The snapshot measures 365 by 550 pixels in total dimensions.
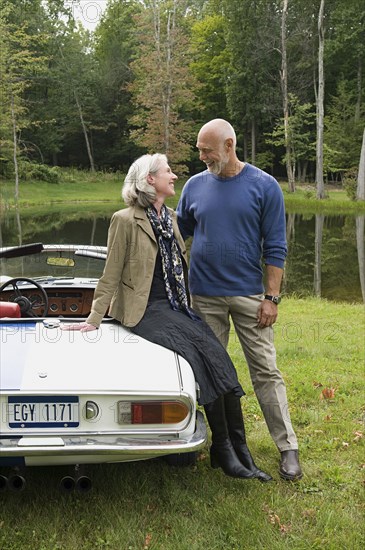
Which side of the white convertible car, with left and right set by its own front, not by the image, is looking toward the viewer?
back

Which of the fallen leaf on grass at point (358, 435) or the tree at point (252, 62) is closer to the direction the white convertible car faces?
the tree

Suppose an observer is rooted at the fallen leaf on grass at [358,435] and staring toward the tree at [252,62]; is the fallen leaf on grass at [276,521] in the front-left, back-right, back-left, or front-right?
back-left

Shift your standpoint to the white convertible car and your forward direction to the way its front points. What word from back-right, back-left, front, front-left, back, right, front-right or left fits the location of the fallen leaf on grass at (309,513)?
right

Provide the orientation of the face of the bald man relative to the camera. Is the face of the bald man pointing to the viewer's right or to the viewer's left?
to the viewer's left

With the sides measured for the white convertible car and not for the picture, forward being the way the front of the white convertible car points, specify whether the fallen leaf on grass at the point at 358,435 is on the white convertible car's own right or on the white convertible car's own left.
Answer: on the white convertible car's own right

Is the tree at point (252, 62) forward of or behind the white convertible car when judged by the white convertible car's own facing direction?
forward

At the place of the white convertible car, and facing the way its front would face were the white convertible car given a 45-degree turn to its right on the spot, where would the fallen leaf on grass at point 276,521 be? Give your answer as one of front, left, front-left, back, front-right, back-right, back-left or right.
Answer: front-right

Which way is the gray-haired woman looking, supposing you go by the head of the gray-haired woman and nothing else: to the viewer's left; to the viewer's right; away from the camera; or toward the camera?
to the viewer's right

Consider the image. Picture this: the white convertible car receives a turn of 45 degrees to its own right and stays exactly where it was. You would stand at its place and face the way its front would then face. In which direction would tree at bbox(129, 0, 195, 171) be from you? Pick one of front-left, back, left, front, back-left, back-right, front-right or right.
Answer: front-left

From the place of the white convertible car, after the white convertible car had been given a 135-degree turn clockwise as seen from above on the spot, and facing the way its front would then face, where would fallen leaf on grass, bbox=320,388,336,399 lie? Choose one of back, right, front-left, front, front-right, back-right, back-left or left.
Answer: left
